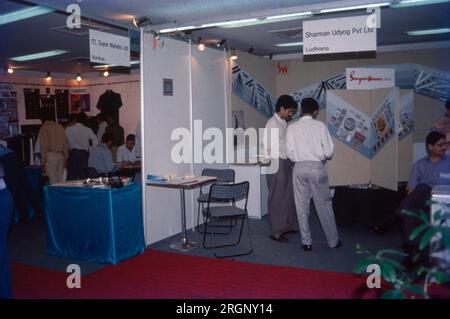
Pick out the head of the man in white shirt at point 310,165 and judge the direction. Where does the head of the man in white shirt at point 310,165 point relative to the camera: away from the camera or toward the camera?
away from the camera

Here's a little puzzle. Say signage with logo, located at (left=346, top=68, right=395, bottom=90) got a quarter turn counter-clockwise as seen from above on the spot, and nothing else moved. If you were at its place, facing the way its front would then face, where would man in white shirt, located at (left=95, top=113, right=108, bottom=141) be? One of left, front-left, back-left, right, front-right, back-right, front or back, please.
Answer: back

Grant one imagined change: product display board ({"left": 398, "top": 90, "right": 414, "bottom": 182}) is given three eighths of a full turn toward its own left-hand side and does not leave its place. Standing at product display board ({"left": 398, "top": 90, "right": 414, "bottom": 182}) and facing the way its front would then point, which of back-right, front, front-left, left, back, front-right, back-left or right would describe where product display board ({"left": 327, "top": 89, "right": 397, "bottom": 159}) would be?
back

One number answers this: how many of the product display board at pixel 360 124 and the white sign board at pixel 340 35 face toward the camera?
2

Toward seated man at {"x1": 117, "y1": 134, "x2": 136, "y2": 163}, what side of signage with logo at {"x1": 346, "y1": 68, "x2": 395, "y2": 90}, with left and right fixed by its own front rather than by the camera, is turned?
right

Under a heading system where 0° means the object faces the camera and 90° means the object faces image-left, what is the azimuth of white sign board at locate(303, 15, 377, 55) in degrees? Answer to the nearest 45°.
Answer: approximately 0°

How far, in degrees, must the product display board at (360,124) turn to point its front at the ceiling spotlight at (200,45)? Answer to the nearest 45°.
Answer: approximately 45° to its right

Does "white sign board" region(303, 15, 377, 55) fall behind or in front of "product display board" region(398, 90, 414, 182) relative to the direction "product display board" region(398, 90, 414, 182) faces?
in front

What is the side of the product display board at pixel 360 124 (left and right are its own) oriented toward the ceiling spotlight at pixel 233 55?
right
